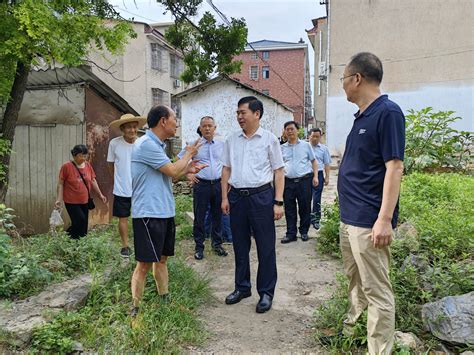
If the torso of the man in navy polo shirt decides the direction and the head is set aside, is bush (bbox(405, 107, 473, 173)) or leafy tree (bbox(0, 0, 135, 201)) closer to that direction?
the leafy tree

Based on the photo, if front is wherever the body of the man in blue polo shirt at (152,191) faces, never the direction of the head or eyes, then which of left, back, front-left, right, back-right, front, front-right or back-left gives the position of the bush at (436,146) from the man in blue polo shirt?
front-left

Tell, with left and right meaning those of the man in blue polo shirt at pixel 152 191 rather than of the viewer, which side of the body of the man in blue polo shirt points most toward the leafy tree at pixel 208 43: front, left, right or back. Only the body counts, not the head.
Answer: left

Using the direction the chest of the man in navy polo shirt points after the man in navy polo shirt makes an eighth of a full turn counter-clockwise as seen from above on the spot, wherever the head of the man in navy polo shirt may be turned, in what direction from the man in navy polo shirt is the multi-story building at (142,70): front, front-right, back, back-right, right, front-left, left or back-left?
back-right

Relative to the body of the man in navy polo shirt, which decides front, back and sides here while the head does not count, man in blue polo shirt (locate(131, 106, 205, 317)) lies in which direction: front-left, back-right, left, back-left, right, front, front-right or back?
front-right

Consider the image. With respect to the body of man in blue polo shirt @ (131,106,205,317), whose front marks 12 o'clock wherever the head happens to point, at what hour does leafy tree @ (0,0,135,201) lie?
The leafy tree is roughly at 8 o'clock from the man in blue polo shirt.

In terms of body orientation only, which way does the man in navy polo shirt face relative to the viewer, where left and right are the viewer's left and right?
facing the viewer and to the left of the viewer

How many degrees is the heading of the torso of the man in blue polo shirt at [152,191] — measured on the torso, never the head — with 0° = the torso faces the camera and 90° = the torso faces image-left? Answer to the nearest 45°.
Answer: approximately 270°

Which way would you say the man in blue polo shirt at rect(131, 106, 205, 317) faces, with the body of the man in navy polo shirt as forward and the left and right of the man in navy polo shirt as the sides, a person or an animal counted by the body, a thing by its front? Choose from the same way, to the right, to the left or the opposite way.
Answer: the opposite way

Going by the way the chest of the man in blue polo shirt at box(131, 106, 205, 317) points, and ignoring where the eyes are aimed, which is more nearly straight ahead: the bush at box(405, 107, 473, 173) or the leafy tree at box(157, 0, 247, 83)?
the bush

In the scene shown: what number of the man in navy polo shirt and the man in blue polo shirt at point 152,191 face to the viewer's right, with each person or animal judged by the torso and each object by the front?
1

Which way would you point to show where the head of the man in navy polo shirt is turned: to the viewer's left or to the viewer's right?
to the viewer's left

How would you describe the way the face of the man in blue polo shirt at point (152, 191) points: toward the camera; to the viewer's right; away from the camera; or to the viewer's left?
to the viewer's right

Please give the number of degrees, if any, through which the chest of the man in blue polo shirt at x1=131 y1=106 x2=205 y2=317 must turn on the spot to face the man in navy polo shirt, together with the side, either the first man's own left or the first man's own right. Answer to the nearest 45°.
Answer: approximately 45° to the first man's own right
